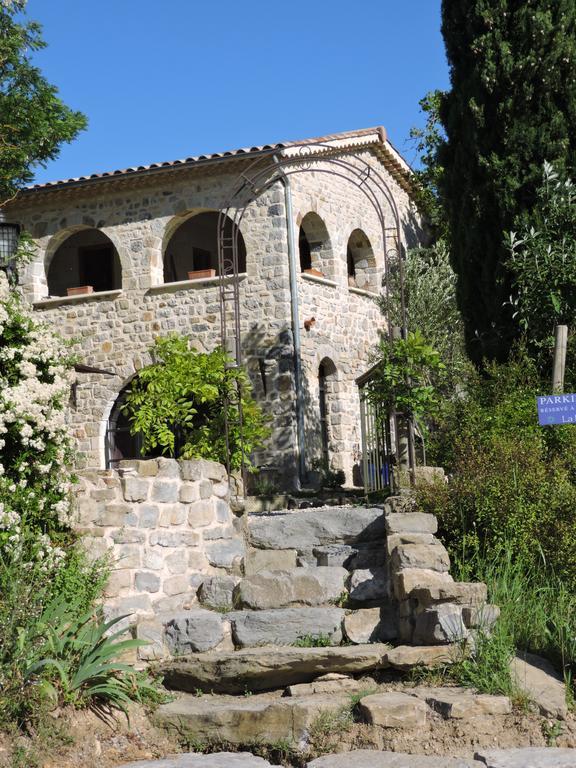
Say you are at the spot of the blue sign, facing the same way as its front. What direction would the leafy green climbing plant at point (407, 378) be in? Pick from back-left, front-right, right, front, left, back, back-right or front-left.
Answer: back-right

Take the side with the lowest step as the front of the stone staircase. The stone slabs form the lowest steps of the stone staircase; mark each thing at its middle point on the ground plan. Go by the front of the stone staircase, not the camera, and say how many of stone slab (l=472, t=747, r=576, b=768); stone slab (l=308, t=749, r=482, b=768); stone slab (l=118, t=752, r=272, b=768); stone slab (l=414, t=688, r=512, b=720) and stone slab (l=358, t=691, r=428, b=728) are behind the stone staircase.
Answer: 0

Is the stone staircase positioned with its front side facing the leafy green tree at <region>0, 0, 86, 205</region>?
no

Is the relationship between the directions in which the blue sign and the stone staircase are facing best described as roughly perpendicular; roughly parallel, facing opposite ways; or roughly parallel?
roughly parallel

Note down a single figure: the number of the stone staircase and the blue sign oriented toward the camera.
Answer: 2

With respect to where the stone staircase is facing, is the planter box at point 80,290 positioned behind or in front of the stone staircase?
behind

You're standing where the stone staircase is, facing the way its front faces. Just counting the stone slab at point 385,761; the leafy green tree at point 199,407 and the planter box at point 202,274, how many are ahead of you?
1

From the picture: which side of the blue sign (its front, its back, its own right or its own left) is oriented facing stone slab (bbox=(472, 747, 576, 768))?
front

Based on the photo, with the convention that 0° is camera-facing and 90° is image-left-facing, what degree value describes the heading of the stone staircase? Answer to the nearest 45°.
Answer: approximately 0°

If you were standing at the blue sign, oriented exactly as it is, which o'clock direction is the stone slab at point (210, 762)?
The stone slab is roughly at 1 o'clock from the blue sign.

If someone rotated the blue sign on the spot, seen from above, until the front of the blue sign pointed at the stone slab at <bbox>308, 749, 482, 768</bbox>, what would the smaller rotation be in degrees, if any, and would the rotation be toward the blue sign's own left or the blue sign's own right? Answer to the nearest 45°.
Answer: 0° — it already faces it

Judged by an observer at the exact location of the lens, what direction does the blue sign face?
facing the viewer
